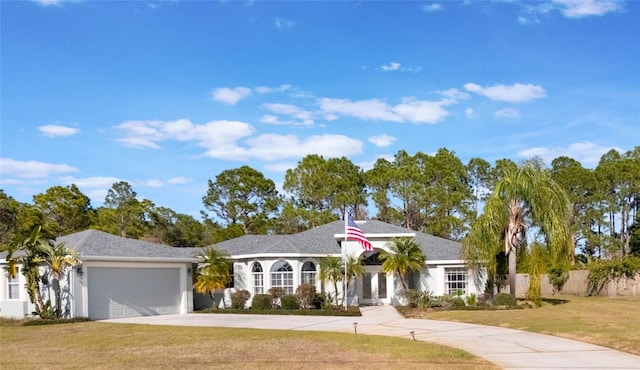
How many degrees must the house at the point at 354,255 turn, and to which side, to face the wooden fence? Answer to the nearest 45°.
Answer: approximately 135° to its left

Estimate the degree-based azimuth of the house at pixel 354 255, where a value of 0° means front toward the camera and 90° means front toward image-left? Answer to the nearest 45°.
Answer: approximately 0°

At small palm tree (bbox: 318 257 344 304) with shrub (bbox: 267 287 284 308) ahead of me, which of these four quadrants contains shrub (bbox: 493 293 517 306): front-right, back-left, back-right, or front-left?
back-left

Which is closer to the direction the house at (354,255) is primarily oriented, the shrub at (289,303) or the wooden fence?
the shrub

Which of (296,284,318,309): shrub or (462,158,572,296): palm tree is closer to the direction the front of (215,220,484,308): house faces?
the shrub
